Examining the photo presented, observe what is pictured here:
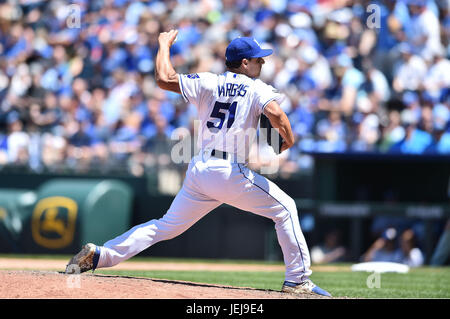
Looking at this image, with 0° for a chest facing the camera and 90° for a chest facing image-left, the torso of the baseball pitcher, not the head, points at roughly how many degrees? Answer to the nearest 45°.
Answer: approximately 225°
